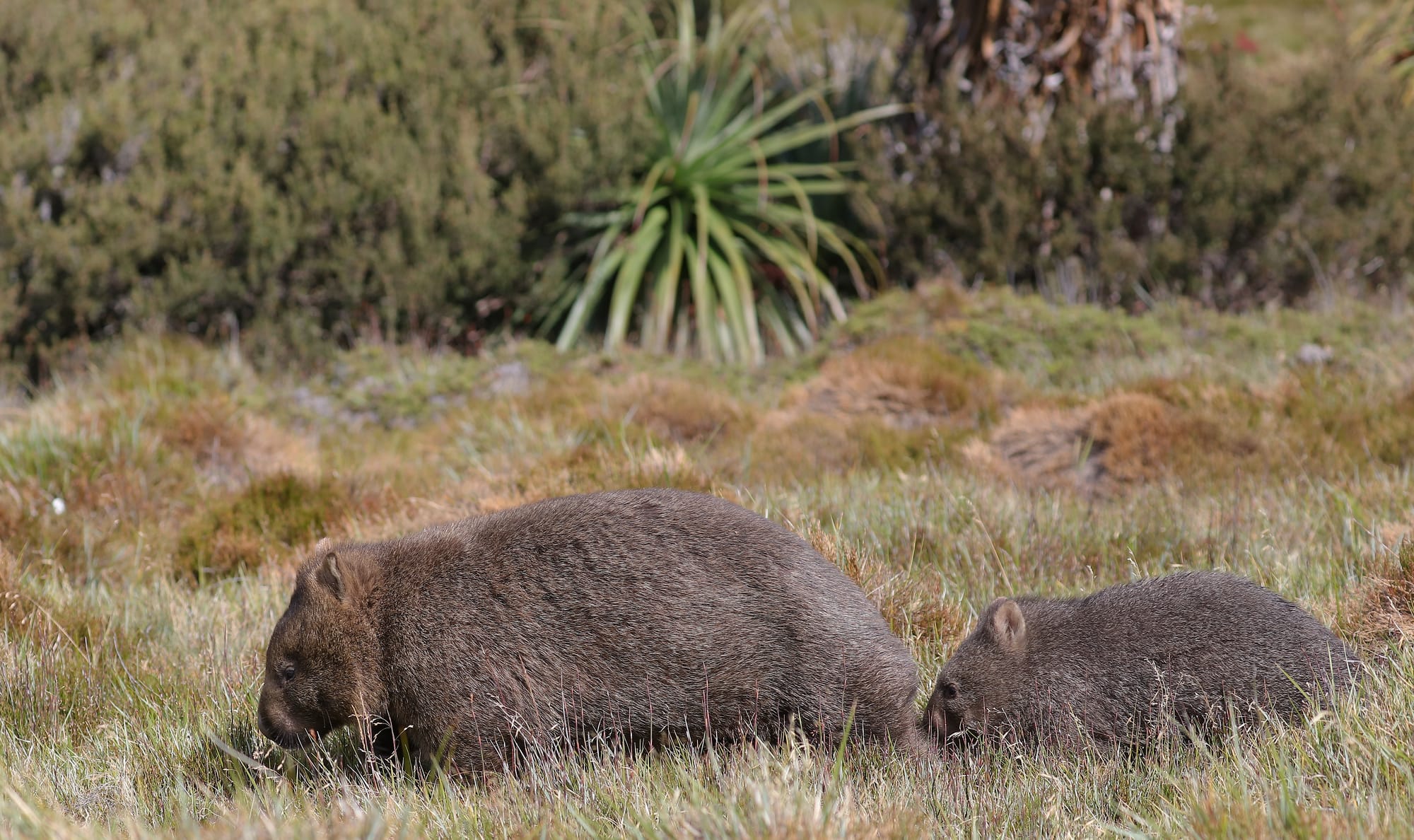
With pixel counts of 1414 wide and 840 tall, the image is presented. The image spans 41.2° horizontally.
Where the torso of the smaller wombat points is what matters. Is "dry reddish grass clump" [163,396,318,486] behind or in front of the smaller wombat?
in front

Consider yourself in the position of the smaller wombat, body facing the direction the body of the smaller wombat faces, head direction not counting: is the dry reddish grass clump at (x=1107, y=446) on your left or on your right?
on your right

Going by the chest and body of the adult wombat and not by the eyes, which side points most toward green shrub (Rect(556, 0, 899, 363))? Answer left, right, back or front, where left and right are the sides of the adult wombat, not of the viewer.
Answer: right

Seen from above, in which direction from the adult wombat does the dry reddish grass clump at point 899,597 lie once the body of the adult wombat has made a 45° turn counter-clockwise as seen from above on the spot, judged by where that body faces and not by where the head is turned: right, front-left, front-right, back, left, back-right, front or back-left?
back

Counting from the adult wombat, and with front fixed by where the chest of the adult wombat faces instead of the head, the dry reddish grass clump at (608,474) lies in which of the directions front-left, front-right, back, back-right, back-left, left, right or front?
right

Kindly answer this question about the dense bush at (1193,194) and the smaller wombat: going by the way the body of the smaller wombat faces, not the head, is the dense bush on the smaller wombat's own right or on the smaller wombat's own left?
on the smaller wombat's own right

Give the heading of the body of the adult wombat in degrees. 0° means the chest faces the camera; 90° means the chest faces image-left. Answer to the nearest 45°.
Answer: approximately 90°

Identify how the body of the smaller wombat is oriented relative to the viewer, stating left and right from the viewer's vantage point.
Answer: facing to the left of the viewer

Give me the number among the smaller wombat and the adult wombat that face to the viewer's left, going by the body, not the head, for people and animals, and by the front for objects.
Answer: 2

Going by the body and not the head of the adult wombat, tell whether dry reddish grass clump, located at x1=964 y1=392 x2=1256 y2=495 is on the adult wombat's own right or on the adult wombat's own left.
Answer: on the adult wombat's own right

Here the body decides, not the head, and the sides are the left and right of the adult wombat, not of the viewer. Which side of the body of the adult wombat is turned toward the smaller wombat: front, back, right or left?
back
